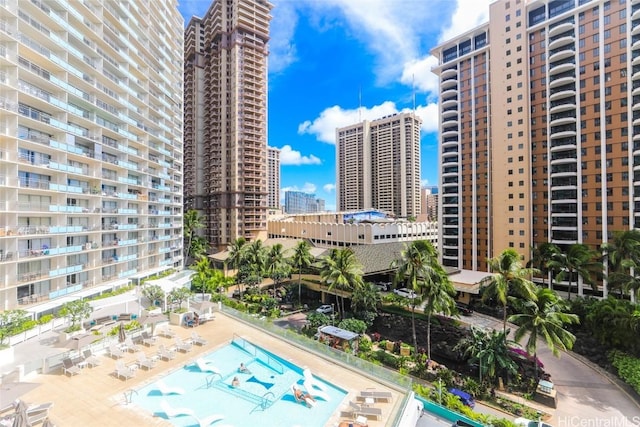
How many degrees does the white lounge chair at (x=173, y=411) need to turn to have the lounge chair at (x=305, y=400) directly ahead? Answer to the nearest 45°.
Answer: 0° — it already faces it

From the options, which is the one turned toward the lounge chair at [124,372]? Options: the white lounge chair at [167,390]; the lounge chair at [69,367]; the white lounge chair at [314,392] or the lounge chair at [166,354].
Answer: the lounge chair at [69,367]

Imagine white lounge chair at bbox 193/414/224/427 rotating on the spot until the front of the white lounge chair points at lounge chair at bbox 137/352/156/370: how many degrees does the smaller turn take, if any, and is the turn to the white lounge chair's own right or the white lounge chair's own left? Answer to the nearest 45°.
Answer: approximately 135° to the white lounge chair's own left

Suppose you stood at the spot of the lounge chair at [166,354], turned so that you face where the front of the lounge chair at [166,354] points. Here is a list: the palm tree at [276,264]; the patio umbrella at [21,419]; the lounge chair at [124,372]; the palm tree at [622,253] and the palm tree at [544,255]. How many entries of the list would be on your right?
2

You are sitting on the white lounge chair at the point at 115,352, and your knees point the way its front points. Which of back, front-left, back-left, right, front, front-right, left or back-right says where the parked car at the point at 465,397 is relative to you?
front

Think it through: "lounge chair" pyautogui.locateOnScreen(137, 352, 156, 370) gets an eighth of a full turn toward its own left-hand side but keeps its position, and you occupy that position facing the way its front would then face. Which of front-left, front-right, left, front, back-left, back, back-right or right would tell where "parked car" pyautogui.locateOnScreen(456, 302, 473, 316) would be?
front

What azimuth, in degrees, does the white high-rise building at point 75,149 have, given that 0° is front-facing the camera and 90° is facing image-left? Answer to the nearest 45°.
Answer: approximately 315°

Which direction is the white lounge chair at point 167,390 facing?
to the viewer's right

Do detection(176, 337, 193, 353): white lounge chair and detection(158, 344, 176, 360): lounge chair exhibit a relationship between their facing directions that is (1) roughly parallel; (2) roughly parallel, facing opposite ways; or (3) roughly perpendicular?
roughly parallel

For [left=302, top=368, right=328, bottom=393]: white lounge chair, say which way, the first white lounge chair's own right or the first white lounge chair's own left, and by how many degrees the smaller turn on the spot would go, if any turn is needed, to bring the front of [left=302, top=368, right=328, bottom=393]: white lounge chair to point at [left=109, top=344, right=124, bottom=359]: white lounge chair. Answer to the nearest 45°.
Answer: approximately 135° to the first white lounge chair's own right

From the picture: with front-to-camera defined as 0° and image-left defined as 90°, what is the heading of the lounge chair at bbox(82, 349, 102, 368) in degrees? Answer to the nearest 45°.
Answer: approximately 315°

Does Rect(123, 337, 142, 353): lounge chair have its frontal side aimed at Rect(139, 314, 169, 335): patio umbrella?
no

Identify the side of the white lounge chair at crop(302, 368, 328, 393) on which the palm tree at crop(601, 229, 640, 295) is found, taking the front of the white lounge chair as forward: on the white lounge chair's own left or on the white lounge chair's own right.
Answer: on the white lounge chair's own left

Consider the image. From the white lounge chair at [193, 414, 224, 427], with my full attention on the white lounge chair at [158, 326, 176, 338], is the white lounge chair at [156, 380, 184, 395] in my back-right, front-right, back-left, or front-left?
front-left

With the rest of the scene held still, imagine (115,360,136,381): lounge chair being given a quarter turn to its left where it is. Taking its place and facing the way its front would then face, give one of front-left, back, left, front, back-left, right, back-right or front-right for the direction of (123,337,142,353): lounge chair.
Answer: front-left

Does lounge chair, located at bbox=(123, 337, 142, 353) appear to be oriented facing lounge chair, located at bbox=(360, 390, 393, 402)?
yes

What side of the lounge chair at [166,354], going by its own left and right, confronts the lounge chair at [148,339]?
back
